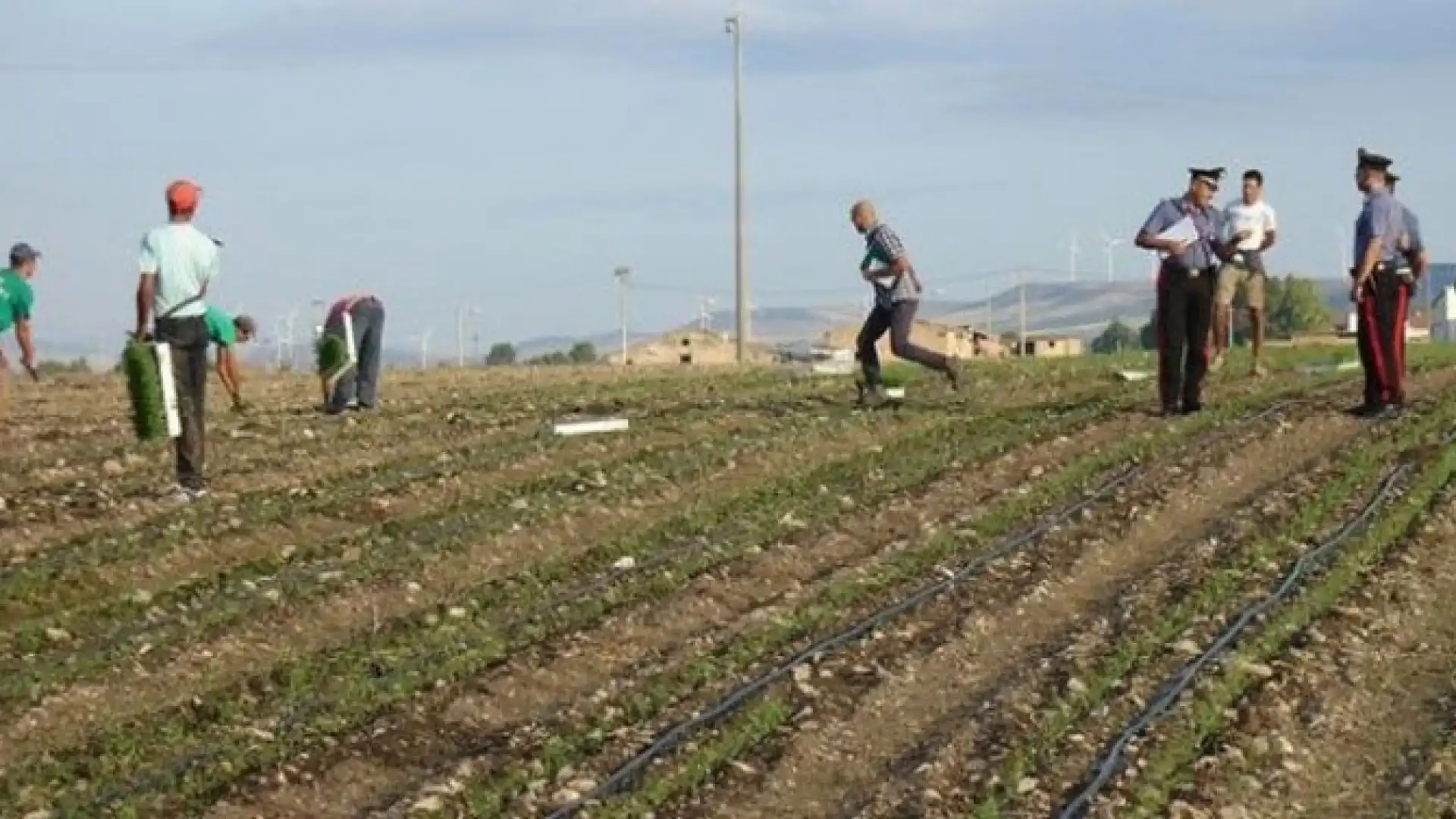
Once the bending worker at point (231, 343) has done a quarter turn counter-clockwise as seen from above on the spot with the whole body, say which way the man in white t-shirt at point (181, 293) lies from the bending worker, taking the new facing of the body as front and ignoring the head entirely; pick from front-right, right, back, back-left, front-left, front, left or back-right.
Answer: back

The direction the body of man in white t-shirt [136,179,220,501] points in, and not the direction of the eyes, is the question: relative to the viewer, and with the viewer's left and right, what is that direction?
facing away from the viewer

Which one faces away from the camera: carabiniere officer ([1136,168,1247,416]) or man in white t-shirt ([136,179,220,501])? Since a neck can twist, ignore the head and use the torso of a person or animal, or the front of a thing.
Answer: the man in white t-shirt

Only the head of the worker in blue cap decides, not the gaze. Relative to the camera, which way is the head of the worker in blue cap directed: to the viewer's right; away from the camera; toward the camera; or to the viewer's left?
to the viewer's right

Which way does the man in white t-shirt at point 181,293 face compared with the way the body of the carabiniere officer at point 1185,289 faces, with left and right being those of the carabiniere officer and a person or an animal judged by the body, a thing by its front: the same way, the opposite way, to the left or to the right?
the opposite way

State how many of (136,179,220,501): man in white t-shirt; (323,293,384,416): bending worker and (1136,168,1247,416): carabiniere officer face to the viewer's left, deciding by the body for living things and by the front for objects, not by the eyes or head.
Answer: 1

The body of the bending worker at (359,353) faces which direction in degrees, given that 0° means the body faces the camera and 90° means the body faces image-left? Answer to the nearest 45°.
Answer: approximately 90°

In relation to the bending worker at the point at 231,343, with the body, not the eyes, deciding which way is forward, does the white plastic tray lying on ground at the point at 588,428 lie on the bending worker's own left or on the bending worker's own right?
on the bending worker's own right

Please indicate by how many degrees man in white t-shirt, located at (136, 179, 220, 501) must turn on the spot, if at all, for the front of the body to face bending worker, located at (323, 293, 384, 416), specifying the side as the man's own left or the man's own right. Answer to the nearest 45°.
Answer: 0° — they already face them

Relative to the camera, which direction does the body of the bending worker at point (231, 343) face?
to the viewer's right

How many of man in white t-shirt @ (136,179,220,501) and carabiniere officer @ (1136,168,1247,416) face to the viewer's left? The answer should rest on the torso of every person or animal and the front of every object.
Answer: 0

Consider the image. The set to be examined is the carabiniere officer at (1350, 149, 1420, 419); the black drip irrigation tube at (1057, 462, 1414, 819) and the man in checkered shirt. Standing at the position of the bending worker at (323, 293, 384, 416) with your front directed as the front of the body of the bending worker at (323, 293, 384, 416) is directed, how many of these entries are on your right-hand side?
0

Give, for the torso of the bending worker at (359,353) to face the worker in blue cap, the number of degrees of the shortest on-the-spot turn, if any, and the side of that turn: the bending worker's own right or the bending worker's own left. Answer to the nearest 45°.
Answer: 0° — they already face them
